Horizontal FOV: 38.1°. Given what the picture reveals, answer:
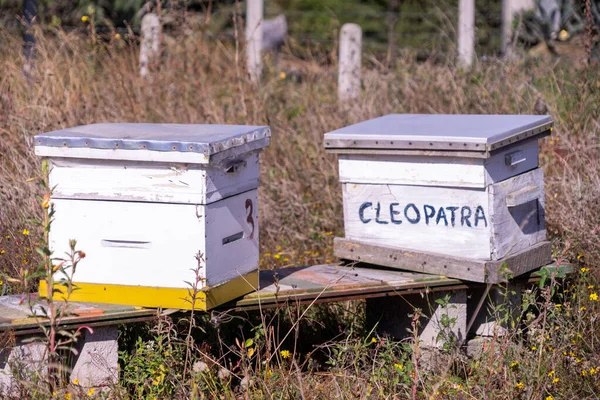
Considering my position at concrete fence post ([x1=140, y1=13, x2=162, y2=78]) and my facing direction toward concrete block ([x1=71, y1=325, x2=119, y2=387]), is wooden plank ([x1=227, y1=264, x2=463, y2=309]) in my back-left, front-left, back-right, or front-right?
front-left

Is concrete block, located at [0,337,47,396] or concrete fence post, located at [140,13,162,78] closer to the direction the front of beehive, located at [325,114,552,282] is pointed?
the concrete block

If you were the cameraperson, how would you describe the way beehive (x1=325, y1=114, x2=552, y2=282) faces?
facing the viewer and to the left of the viewer

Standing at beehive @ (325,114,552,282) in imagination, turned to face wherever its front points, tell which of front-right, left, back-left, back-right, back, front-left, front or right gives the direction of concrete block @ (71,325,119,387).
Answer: front

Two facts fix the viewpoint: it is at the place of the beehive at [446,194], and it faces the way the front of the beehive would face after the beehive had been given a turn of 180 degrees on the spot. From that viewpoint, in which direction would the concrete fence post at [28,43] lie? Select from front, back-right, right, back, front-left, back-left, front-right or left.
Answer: left

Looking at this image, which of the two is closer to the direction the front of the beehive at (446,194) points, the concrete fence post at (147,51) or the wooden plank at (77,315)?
the wooden plank

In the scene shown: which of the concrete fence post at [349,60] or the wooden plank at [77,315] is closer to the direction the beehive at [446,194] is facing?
the wooden plank

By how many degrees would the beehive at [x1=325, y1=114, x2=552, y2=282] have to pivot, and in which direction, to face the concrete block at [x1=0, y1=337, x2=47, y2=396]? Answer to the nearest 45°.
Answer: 0° — it already faces it

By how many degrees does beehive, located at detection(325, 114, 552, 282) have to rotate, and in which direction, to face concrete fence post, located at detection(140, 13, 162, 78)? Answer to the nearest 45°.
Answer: approximately 90° to its right

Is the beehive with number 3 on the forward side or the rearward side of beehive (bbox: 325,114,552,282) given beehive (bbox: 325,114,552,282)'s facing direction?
on the forward side

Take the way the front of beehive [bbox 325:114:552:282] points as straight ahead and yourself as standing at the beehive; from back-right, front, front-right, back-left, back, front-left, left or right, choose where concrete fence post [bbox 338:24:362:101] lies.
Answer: back-right
